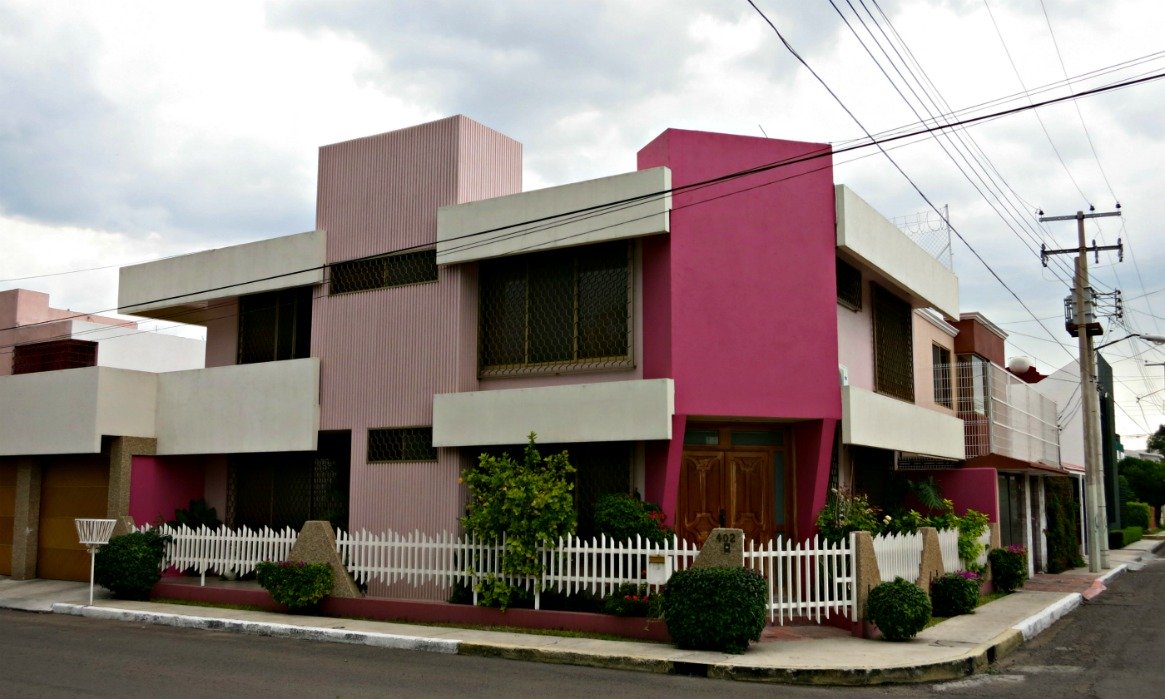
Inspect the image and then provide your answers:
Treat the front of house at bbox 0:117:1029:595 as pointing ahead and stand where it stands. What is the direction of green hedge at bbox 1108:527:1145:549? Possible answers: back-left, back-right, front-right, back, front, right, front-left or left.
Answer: back-left

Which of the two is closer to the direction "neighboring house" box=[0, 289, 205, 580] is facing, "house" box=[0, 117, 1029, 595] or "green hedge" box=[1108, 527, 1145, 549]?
the house

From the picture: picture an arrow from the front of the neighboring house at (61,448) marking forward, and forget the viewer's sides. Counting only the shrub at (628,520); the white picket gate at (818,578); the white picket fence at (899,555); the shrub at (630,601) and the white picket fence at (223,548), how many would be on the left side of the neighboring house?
5

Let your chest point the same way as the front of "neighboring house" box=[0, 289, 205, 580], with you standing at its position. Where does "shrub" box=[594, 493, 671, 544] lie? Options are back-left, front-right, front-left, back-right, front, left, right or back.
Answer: left

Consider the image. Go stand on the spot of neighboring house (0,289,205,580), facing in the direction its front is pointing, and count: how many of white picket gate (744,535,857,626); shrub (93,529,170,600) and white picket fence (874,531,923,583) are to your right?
0

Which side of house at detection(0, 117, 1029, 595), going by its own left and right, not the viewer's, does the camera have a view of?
front

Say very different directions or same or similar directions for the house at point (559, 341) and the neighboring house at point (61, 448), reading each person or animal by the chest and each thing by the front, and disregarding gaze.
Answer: same or similar directions

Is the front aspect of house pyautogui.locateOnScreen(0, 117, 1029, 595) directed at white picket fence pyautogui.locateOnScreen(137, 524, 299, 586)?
no

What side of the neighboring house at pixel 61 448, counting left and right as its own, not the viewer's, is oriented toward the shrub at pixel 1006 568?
left

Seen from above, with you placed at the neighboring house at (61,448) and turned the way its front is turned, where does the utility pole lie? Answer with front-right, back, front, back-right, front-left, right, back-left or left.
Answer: back-left

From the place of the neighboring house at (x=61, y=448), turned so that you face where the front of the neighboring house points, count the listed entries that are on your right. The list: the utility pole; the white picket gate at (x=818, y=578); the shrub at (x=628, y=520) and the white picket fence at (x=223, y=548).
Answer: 0

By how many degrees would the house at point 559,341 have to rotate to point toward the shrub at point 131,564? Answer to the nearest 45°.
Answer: approximately 90° to its right

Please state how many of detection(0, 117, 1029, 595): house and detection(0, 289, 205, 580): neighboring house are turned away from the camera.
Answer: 0

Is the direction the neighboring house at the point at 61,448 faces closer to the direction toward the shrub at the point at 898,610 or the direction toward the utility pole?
the shrub

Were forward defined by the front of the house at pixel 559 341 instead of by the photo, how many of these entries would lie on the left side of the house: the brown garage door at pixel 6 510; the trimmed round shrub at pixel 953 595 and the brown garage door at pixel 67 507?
1

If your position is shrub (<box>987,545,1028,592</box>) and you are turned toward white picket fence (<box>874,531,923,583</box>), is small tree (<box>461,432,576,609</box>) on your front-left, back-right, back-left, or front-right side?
front-right

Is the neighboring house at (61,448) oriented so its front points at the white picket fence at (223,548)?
no
